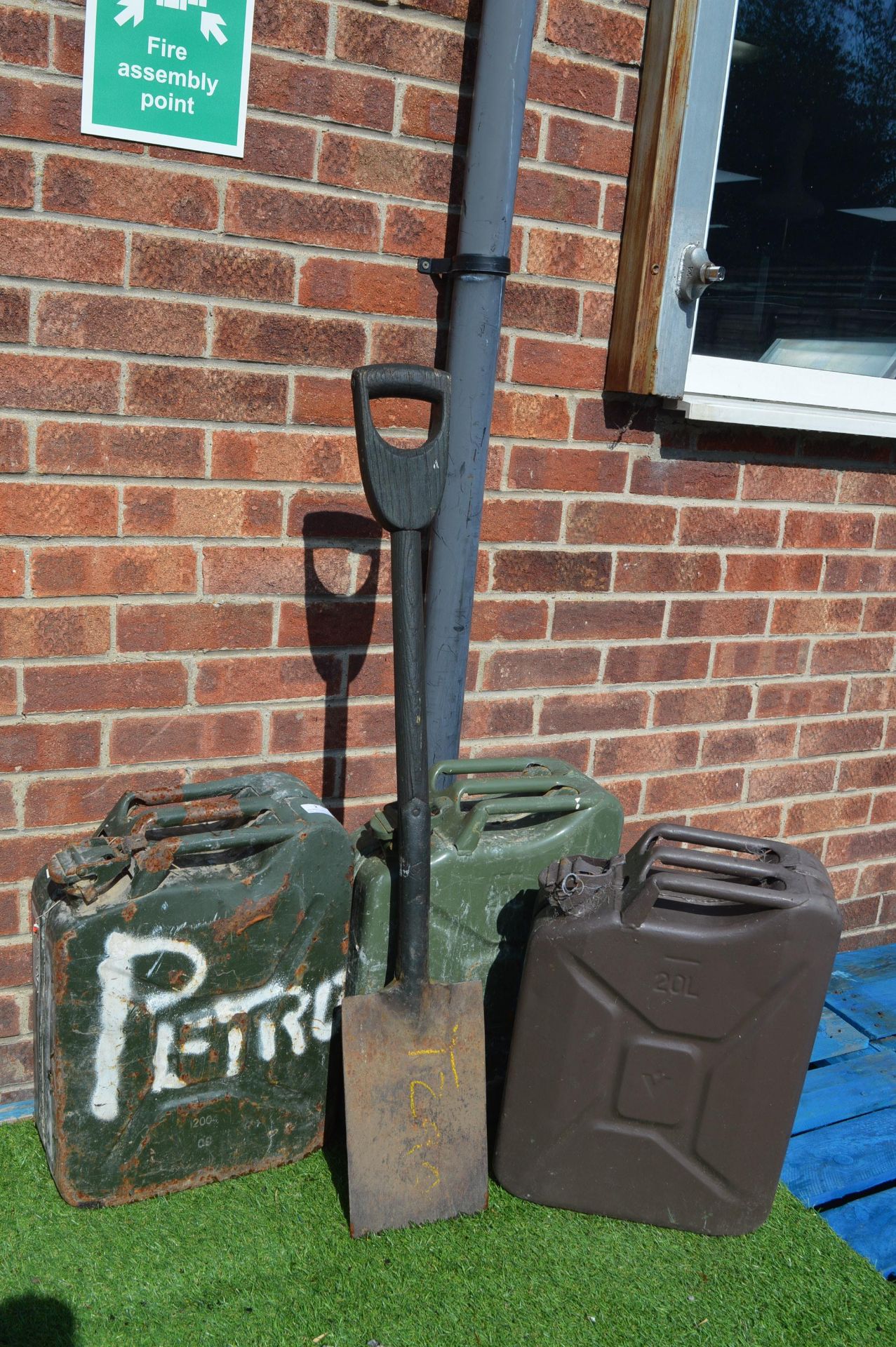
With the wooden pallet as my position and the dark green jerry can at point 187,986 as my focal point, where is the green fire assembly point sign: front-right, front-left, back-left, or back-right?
front-right

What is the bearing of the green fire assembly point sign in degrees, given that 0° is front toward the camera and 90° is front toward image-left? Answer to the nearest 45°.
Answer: approximately 0°

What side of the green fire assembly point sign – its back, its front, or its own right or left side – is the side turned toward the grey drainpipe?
left

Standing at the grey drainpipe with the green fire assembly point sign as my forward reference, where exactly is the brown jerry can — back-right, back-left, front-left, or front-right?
back-left
